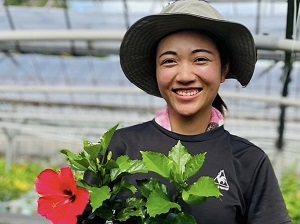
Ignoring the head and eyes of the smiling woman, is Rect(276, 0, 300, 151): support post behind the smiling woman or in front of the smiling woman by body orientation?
behind

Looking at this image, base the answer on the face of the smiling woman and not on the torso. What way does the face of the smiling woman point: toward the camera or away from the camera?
toward the camera

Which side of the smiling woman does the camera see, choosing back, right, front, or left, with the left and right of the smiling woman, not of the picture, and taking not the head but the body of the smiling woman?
front
